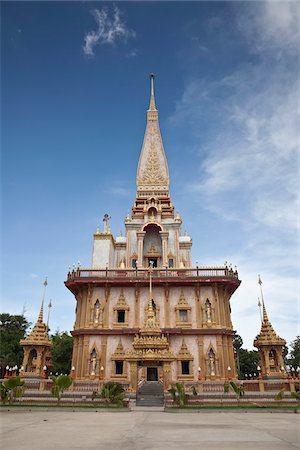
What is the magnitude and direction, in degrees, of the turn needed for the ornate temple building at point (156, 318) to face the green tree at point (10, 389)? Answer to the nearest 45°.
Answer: approximately 45° to its right

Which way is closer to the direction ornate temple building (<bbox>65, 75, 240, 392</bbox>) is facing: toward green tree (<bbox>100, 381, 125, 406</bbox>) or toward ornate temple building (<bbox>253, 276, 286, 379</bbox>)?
the green tree

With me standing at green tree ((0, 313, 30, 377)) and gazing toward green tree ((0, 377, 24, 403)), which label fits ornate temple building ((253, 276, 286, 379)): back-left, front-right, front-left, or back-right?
front-left

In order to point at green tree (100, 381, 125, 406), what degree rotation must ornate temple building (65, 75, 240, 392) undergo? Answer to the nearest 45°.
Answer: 0° — it already faces it

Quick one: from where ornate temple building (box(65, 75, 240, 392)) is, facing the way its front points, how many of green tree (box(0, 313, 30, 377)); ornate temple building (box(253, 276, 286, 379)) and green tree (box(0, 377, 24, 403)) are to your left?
1

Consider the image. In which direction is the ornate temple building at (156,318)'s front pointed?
toward the camera

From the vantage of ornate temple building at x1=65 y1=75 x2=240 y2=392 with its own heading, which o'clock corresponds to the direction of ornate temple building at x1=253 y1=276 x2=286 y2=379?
ornate temple building at x1=253 y1=276 x2=286 y2=379 is roughly at 9 o'clock from ornate temple building at x1=65 y1=75 x2=240 y2=392.

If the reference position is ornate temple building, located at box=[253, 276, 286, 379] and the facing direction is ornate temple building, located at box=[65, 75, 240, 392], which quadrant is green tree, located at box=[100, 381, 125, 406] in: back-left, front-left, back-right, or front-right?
front-left

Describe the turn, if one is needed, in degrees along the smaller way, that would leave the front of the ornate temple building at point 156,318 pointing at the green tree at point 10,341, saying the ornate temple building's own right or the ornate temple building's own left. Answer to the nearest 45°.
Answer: approximately 135° to the ornate temple building's own right
